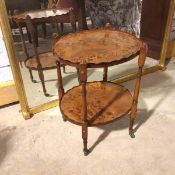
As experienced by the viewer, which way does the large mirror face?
facing the viewer and to the right of the viewer
